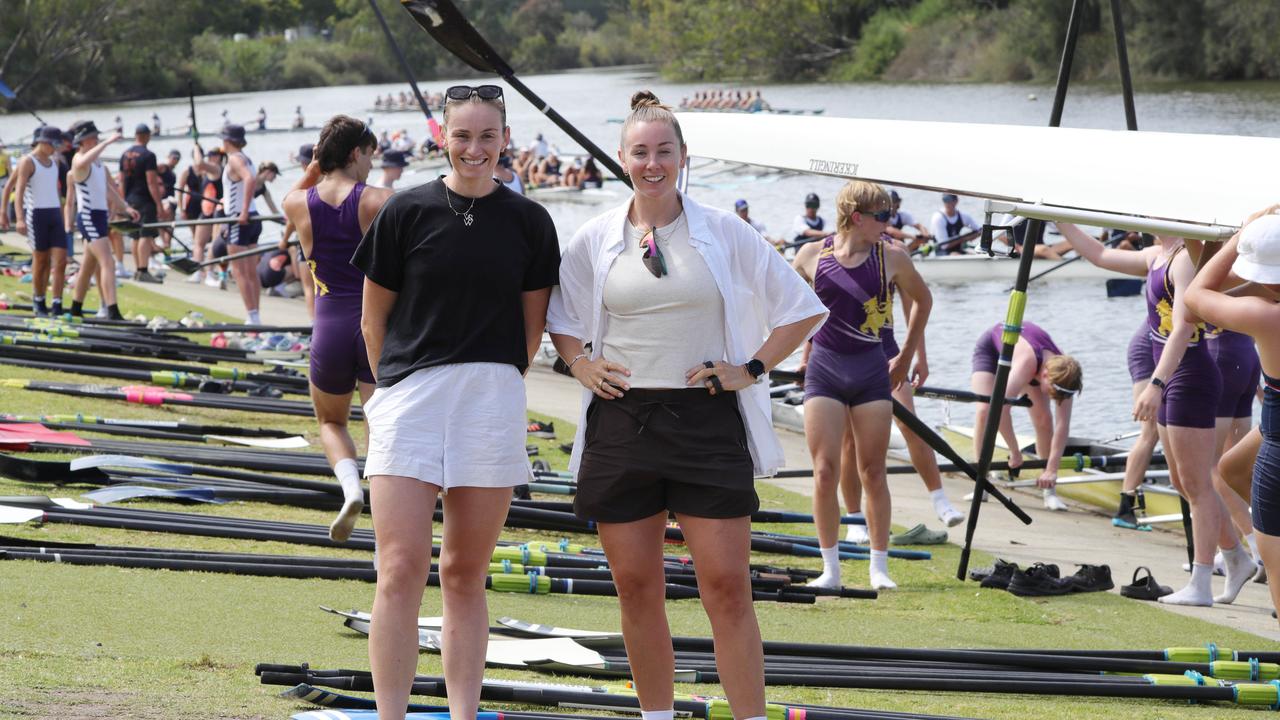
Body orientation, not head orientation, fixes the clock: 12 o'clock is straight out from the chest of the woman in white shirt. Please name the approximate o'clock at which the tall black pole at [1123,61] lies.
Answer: The tall black pole is roughly at 7 o'clock from the woman in white shirt.

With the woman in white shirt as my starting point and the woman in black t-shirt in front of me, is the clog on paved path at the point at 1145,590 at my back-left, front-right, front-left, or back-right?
back-right

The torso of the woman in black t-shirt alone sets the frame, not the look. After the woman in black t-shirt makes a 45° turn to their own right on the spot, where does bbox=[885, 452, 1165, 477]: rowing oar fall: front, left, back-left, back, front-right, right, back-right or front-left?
back

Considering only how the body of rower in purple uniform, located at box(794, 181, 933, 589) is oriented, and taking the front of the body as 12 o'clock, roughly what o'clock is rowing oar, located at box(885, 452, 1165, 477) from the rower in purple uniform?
The rowing oar is roughly at 7 o'clock from the rower in purple uniform.

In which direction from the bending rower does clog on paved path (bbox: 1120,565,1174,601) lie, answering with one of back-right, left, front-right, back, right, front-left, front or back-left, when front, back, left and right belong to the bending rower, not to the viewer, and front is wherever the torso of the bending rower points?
front-right

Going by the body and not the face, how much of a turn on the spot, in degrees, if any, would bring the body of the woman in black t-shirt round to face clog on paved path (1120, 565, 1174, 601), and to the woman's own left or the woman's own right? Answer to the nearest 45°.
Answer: approximately 135° to the woman's own left

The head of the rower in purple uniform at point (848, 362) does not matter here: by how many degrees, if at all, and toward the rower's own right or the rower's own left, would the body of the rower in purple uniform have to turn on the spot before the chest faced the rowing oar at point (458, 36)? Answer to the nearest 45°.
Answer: approximately 45° to the rower's own right

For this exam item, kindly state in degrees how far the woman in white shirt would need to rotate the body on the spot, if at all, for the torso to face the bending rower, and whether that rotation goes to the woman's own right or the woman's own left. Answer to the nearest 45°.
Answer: approximately 180°
